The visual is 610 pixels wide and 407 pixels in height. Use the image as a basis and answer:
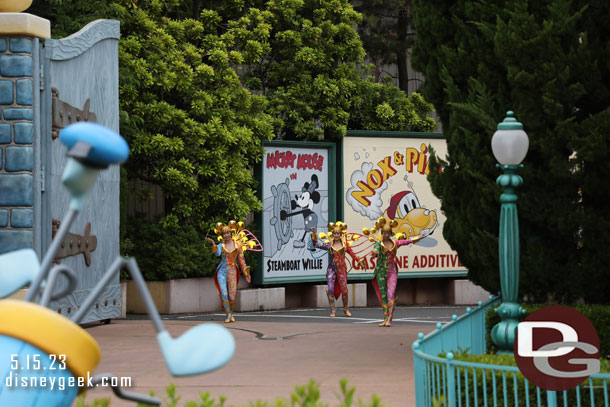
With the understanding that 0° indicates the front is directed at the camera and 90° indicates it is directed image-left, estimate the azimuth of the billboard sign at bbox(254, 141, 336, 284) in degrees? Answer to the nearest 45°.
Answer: approximately 315°

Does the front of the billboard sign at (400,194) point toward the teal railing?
yes

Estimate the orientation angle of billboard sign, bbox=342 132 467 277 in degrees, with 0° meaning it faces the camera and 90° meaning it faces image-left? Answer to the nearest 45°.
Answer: approximately 0°

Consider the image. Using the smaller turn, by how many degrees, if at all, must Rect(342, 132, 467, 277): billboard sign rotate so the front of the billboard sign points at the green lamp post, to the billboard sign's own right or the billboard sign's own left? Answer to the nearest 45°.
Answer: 0° — it already faces it

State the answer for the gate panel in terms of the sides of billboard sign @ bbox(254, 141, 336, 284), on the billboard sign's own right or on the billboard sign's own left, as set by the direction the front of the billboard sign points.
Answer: on the billboard sign's own right

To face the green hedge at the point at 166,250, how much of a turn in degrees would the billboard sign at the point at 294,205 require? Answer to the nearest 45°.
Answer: approximately 90° to its right

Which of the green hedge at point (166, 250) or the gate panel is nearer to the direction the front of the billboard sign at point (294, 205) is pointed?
the gate panel

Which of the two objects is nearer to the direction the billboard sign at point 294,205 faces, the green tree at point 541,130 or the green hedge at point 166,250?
the green tree

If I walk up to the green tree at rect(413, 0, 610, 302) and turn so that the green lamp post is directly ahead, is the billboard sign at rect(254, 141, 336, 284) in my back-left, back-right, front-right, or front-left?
back-right
